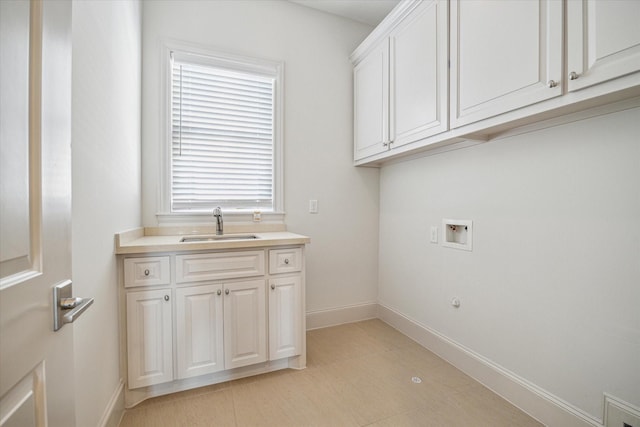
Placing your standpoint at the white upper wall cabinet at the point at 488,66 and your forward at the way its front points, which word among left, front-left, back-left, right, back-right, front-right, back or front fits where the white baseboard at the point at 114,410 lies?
front

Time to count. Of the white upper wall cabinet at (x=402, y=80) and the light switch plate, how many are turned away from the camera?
0

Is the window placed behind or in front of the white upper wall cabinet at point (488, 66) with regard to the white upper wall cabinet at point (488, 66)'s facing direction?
in front

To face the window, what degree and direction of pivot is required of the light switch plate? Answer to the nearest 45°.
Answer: approximately 90° to its right

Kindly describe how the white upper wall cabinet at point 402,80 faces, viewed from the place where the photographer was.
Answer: facing the viewer and to the left of the viewer

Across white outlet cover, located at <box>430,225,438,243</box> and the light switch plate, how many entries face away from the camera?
0

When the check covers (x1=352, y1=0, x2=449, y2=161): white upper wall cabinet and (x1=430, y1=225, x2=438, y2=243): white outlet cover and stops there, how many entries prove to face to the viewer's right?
0

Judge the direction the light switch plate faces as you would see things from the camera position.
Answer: facing the viewer

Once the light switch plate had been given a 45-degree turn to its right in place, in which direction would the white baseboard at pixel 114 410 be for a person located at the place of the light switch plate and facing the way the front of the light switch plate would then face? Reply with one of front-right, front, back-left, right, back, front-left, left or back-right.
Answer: front

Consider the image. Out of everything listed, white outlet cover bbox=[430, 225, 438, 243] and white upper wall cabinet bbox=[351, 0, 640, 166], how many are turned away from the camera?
0

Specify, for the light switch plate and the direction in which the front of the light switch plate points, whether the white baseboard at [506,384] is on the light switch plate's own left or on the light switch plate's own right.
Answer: on the light switch plate's own left

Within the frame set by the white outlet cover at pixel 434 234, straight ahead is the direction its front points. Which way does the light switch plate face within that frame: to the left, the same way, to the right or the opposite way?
to the left
